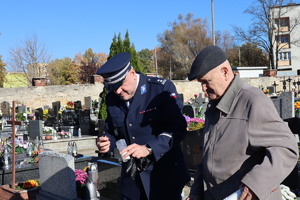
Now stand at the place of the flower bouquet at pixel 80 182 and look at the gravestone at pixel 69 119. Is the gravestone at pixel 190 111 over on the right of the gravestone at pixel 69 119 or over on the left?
right

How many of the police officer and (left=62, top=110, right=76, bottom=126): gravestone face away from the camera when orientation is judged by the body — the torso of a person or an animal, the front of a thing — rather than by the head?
0

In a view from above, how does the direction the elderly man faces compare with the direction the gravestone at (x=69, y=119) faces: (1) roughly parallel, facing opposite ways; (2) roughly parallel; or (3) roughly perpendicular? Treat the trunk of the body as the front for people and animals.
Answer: roughly perpendicular

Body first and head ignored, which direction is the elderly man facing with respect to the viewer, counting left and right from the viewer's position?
facing the viewer and to the left of the viewer

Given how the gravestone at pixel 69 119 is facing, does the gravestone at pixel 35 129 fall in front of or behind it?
in front

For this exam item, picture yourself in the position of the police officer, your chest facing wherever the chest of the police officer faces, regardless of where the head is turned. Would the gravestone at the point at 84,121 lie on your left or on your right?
on your right

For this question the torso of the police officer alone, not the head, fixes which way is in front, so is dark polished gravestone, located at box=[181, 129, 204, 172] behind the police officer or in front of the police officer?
behind

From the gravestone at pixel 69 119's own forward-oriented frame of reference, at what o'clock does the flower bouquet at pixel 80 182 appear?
The flower bouquet is roughly at 12 o'clock from the gravestone.

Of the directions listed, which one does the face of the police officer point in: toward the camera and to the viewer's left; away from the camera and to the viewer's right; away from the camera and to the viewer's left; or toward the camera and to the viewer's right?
toward the camera and to the viewer's left
